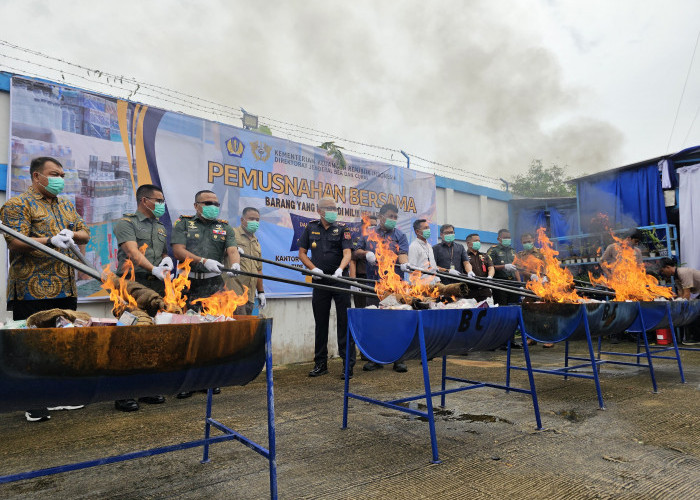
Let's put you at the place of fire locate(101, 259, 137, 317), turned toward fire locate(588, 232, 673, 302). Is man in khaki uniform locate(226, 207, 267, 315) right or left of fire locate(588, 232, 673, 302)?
left

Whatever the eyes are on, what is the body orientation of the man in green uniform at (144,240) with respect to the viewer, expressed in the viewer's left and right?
facing the viewer and to the right of the viewer

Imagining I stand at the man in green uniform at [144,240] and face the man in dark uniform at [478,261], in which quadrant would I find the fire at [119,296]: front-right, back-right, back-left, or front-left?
back-right

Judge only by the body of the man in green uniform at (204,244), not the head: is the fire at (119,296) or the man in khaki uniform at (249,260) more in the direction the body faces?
the fire

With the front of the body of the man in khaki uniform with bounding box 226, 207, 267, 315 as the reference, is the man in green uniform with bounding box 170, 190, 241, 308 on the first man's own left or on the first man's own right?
on the first man's own right

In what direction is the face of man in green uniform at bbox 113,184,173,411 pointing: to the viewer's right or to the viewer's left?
to the viewer's right

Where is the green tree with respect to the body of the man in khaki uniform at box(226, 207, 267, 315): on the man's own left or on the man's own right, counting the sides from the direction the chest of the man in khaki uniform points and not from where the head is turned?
on the man's own left

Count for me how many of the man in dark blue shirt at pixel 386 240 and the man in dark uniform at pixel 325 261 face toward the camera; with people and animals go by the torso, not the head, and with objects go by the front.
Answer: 2

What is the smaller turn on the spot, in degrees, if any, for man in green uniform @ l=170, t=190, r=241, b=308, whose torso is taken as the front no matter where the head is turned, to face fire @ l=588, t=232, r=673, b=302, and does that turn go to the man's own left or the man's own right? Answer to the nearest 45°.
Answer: approximately 45° to the man's own left

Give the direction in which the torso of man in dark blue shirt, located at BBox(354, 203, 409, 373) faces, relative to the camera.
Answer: toward the camera

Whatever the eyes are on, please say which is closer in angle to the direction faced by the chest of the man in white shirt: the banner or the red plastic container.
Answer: the red plastic container

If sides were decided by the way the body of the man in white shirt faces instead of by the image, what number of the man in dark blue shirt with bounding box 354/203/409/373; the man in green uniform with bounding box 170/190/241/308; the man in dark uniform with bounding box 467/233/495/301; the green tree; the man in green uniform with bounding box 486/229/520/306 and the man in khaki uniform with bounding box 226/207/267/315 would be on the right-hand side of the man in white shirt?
3
